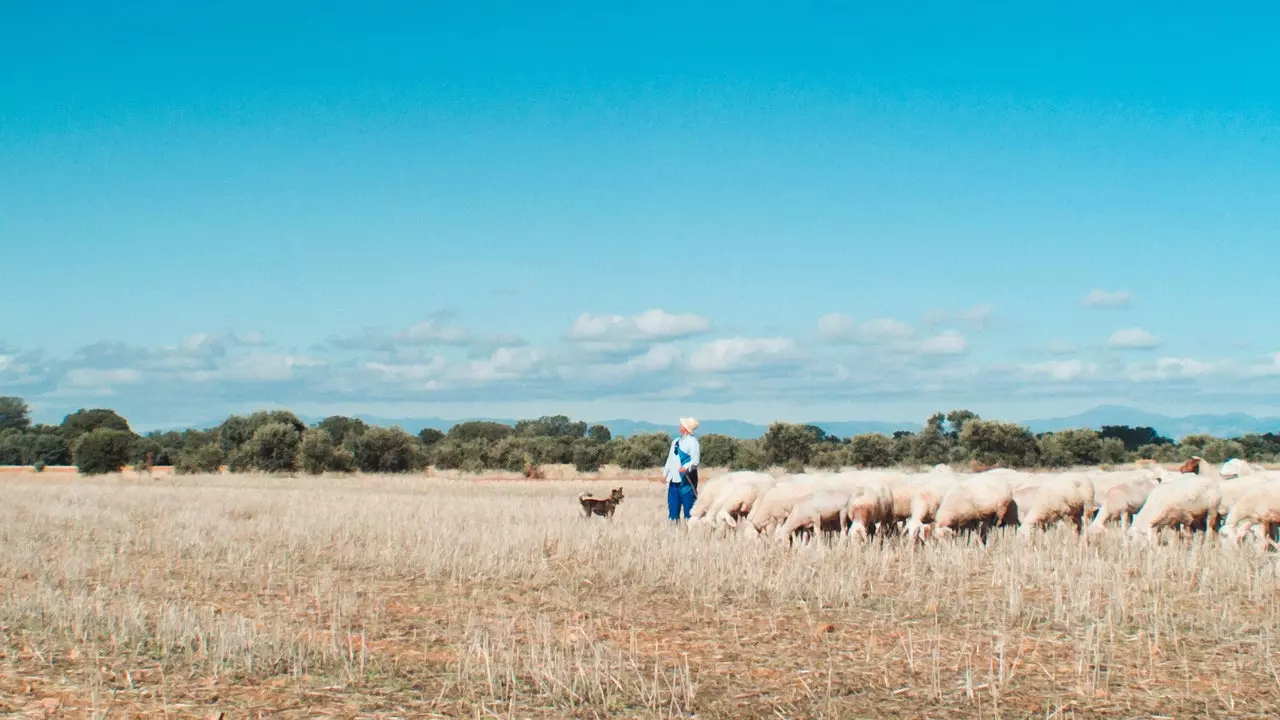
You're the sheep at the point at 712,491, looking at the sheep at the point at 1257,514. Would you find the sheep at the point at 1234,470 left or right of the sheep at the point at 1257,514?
left

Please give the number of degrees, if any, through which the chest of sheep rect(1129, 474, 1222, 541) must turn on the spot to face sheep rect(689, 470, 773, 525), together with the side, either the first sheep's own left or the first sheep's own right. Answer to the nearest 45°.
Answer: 0° — it already faces it

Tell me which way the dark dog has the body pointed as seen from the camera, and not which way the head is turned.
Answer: to the viewer's right

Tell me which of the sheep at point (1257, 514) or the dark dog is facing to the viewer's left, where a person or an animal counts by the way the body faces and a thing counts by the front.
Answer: the sheep

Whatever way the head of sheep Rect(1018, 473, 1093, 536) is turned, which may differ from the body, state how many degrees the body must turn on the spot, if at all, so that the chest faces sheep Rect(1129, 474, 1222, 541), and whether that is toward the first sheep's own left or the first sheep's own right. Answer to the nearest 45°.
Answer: approximately 180°

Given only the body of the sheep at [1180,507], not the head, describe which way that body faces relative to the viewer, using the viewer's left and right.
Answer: facing to the left of the viewer

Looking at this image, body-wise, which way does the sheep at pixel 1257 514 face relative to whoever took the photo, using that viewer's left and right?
facing to the left of the viewer

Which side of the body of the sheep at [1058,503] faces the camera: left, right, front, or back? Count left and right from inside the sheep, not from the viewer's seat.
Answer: left

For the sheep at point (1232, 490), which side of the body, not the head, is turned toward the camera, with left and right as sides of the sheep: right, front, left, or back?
left

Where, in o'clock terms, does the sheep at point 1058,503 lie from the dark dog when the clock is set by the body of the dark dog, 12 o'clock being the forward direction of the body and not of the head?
The sheep is roughly at 1 o'clock from the dark dog.

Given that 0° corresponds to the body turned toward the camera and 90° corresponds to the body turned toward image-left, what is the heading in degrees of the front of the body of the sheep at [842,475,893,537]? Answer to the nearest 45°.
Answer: approximately 45°
